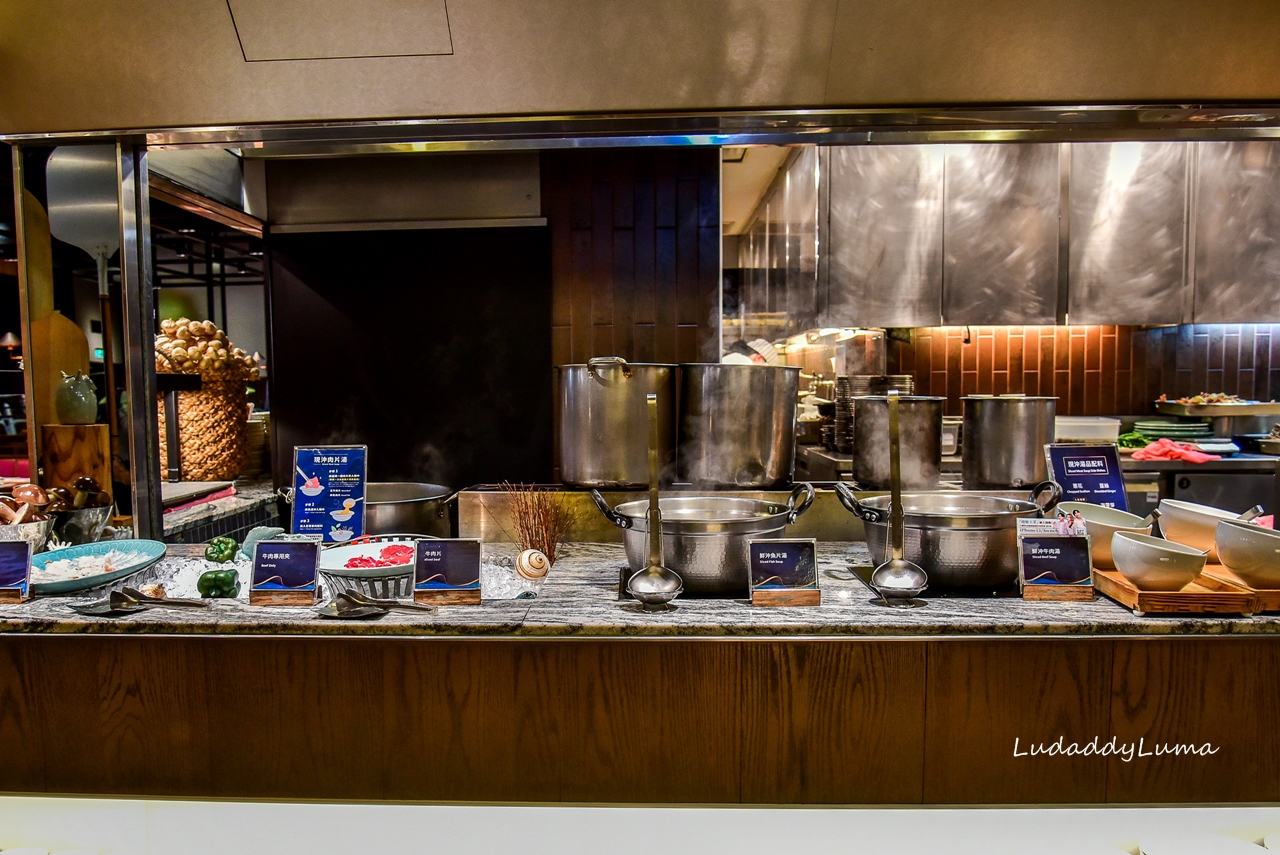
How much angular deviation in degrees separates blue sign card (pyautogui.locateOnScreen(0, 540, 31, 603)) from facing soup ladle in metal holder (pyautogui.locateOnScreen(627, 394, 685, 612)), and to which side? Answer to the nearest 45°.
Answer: approximately 45° to its left

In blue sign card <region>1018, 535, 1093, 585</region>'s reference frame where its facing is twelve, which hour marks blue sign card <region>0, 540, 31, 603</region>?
blue sign card <region>0, 540, 31, 603</region> is roughly at 2 o'clock from blue sign card <region>1018, 535, 1093, 585</region>.

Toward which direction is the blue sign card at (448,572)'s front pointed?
toward the camera

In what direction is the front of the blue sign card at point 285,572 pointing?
toward the camera

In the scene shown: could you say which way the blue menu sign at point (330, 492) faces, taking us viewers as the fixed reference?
facing the viewer

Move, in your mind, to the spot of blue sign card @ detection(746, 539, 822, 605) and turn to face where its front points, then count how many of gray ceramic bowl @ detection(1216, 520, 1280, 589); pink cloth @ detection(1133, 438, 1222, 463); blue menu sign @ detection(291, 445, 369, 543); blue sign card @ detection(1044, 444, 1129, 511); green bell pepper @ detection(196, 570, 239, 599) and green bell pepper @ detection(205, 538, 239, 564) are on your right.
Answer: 3

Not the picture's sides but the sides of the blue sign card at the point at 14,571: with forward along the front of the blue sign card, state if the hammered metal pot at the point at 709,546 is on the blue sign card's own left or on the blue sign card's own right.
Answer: on the blue sign card's own left

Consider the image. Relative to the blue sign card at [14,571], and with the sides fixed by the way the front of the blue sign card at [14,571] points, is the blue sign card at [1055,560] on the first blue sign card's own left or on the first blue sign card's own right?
on the first blue sign card's own left

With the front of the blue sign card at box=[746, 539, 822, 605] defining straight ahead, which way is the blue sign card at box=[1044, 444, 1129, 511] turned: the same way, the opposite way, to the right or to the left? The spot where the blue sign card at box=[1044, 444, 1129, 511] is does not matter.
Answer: the same way

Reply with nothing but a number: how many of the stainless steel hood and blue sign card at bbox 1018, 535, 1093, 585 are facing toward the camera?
2

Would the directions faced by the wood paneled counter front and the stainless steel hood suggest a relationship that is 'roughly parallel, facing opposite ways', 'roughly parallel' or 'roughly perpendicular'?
roughly parallel

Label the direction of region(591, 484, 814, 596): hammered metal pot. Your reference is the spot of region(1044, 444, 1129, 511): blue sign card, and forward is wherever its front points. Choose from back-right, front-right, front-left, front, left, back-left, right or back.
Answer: front-right

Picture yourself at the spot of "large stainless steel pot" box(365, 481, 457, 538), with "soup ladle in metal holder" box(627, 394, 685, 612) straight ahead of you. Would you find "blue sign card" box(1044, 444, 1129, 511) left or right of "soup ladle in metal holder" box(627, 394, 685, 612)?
left

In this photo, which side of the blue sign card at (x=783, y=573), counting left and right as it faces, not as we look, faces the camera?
front

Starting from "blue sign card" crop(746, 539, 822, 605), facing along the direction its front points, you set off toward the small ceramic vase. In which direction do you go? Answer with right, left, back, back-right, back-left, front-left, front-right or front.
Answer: right
